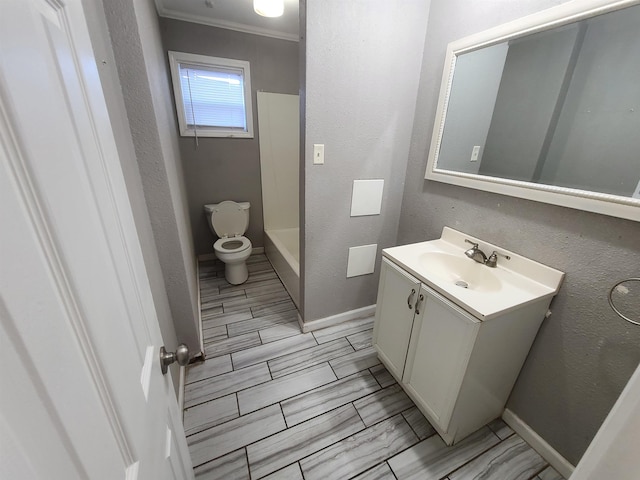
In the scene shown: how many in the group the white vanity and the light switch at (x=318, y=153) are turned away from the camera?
0

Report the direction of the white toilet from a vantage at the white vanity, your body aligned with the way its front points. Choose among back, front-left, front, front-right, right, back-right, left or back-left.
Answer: front-right

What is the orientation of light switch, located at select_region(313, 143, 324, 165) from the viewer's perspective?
toward the camera

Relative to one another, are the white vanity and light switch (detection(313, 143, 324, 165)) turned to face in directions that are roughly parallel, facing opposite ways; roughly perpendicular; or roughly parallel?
roughly perpendicular

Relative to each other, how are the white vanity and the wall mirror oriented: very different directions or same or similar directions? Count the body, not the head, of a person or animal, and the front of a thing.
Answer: same or similar directions

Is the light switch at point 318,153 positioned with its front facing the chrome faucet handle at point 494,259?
no

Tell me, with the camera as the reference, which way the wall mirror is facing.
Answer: facing the viewer and to the left of the viewer

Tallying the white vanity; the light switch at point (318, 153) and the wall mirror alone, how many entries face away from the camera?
0

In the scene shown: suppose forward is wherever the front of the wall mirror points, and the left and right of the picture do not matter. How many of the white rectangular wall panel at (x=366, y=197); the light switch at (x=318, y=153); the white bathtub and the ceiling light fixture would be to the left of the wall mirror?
0

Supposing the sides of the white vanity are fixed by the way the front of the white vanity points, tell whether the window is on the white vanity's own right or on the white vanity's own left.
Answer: on the white vanity's own right

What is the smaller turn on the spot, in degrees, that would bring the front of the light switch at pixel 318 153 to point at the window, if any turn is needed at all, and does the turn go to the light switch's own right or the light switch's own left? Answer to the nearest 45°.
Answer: approximately 135° to the light switch's own right

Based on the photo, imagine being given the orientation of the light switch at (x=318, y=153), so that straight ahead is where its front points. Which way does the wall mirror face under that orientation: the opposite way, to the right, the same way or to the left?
to the right

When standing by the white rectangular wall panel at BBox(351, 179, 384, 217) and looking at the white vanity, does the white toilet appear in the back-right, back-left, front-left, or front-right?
back-right

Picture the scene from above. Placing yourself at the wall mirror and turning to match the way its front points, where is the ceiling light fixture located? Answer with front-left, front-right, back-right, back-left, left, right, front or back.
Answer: front-right

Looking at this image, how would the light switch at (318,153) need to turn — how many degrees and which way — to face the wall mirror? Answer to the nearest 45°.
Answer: approximately 45° to its left

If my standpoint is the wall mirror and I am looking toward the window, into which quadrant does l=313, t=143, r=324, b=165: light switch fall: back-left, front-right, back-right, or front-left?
front-left
